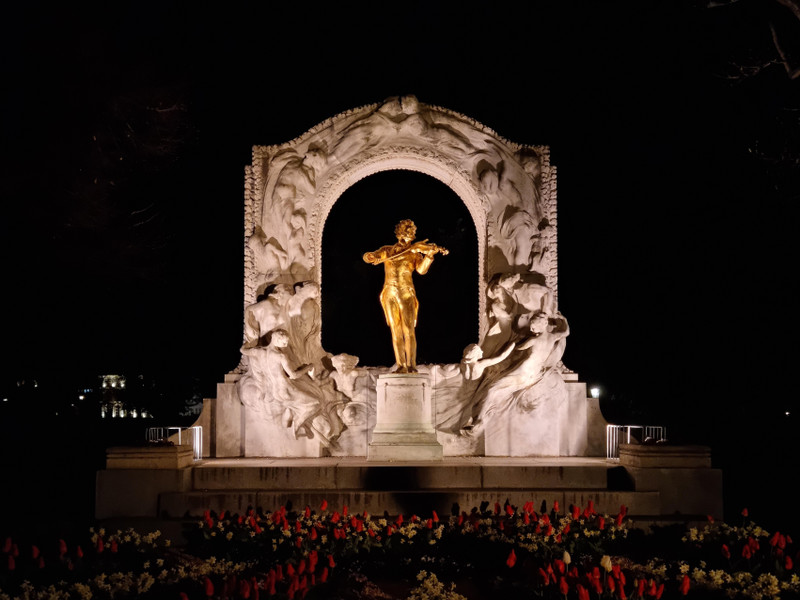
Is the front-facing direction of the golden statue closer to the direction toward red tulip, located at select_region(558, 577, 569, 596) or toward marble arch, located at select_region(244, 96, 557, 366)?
the red tulip

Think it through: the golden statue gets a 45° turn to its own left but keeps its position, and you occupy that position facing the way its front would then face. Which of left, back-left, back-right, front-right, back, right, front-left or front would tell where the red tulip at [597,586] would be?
front-right

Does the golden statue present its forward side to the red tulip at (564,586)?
yes

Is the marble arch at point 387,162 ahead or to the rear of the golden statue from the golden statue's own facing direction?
to the rear

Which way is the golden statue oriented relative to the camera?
toward the camera
